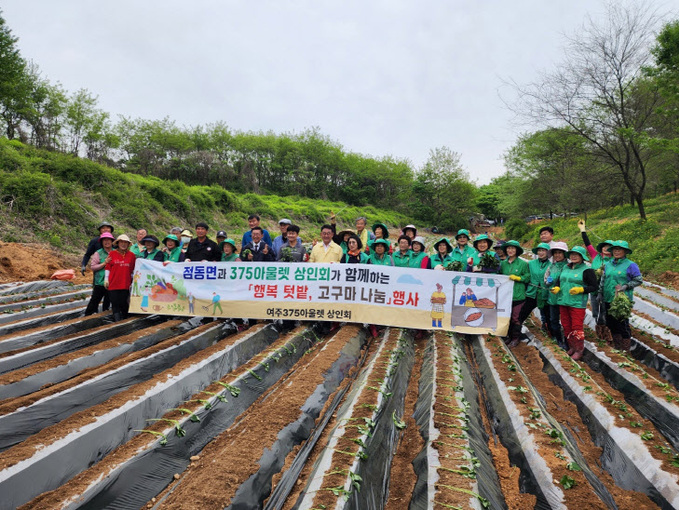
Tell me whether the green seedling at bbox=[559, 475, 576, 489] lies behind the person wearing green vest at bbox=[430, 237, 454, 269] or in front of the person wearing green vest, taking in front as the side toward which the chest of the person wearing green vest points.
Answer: in front

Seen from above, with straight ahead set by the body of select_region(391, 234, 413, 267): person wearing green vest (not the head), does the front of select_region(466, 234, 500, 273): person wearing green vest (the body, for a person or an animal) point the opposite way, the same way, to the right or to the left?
the same way

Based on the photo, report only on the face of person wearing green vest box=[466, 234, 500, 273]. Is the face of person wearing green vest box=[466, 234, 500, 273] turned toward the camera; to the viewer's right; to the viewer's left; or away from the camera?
toward the camera

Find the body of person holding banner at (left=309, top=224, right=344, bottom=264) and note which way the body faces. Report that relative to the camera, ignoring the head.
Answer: toward the camera

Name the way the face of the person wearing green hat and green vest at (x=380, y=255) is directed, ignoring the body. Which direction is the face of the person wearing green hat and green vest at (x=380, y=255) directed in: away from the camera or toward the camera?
toward the camera

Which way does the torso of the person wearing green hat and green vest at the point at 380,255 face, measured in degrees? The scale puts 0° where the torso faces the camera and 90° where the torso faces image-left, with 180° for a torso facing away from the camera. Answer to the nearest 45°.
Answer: approximately 0°

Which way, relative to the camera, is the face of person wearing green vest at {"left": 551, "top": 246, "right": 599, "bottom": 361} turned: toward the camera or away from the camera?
toward the camera

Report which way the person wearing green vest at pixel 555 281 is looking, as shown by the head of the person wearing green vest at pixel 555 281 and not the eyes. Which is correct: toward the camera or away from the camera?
toward the camera

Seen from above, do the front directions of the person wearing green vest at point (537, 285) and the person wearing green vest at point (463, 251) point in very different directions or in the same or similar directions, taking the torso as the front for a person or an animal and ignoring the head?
same or similar directions

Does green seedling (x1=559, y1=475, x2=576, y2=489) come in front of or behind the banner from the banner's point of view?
in front

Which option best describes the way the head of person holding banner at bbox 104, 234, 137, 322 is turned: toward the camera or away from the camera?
toward the camera

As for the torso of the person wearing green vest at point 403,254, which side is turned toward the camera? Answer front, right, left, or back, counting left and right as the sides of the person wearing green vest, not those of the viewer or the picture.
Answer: front
